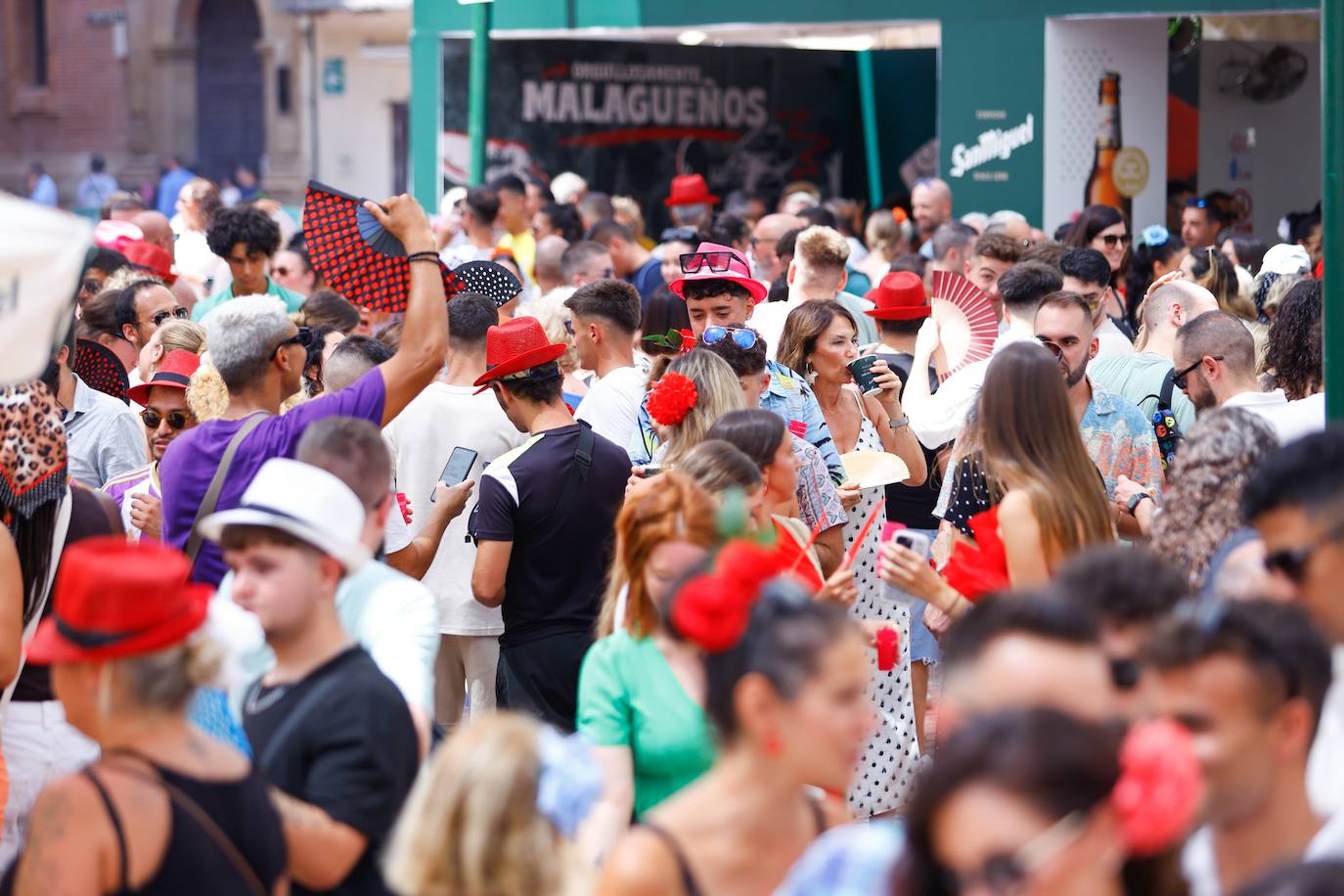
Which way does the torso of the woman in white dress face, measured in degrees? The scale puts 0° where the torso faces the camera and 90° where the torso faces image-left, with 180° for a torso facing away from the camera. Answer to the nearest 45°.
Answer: approximately 315°

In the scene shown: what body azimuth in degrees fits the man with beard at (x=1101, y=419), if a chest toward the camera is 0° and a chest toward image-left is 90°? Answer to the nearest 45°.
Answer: approximately 45°

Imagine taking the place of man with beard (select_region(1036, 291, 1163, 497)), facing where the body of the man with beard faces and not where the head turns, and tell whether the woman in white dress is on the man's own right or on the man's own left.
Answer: on the man's own right
